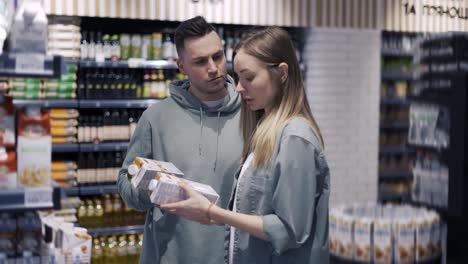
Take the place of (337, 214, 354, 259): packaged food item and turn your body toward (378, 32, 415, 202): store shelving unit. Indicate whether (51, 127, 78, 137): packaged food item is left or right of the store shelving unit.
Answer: left

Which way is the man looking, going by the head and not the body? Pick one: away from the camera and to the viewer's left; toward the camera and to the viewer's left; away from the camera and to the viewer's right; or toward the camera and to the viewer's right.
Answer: toward the camera and to the viewer's right

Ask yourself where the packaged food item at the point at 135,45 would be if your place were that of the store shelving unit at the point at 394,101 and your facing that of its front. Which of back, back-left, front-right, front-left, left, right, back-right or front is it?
front-right

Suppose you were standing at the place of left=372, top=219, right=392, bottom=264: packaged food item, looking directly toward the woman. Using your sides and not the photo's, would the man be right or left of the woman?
right

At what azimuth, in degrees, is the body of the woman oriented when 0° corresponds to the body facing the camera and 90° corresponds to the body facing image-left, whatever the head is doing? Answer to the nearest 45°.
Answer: approximately 90°

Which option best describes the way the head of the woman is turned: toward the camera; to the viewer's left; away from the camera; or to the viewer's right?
to the viewer's left

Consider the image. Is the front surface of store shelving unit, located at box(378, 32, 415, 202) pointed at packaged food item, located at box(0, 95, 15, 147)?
yes

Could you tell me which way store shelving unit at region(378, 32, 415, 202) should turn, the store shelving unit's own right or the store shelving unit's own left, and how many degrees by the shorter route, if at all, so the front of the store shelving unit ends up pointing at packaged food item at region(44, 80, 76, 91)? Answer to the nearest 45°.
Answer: approximately 45° to the store shelving unit's own right
